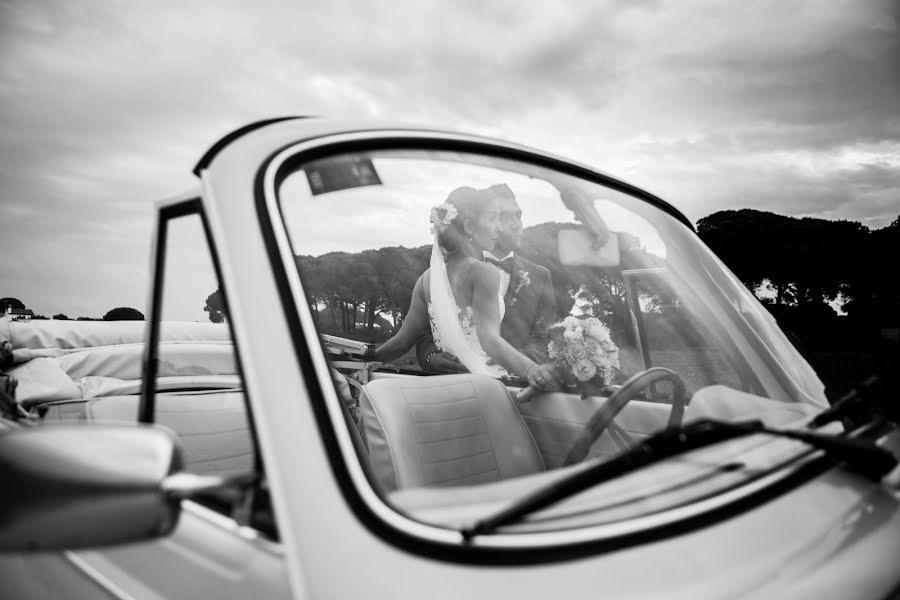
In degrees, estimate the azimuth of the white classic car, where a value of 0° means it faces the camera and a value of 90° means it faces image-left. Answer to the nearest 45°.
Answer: approximately 315°
